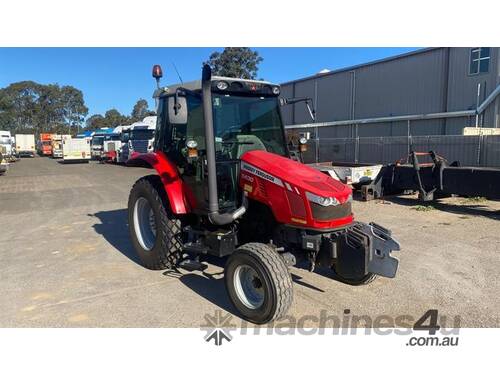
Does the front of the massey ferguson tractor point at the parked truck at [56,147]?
no

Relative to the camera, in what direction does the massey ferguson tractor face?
facing the viewer and to the right of the viewer

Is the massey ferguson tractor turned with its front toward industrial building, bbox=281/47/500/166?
no

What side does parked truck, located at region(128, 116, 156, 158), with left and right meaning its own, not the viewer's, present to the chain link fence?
left

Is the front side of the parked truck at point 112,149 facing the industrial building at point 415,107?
no

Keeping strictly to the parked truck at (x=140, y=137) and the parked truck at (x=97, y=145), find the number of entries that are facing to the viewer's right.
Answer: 0

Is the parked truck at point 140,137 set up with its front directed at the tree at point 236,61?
no

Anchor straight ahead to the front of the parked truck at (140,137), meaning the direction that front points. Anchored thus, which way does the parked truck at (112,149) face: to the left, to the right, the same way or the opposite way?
the same way

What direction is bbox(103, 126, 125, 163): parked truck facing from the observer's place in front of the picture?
facing the viewer and to the left of the viewer

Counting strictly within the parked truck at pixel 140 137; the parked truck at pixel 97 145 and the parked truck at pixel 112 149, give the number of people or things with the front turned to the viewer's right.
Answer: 0

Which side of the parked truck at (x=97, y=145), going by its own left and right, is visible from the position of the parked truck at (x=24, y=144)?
right

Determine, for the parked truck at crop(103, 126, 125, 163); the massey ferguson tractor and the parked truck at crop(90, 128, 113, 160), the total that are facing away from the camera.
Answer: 0

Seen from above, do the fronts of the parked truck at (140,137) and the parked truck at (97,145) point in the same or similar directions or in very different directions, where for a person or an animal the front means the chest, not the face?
same or similar directions

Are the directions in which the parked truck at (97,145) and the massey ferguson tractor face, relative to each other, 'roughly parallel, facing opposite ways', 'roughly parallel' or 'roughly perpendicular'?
roughly perpendicular

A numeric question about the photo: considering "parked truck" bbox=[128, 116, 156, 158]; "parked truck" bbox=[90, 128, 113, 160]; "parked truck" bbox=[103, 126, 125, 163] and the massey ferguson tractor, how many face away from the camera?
0

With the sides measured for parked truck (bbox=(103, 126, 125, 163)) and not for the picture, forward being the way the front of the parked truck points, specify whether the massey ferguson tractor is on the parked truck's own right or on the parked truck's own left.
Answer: on the parked truck's own left

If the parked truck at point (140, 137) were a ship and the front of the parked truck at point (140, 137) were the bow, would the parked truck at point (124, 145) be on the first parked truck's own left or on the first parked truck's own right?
on the first parked truck's own right

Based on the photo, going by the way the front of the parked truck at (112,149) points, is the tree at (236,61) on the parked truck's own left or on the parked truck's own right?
on the parked truck's own left

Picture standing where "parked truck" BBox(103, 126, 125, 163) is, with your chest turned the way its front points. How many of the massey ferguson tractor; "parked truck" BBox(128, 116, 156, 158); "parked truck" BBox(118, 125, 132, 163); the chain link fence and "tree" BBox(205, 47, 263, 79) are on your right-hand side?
0

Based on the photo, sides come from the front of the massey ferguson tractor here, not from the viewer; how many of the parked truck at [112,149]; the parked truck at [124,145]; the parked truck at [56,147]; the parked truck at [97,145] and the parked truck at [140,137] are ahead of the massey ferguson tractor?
0
